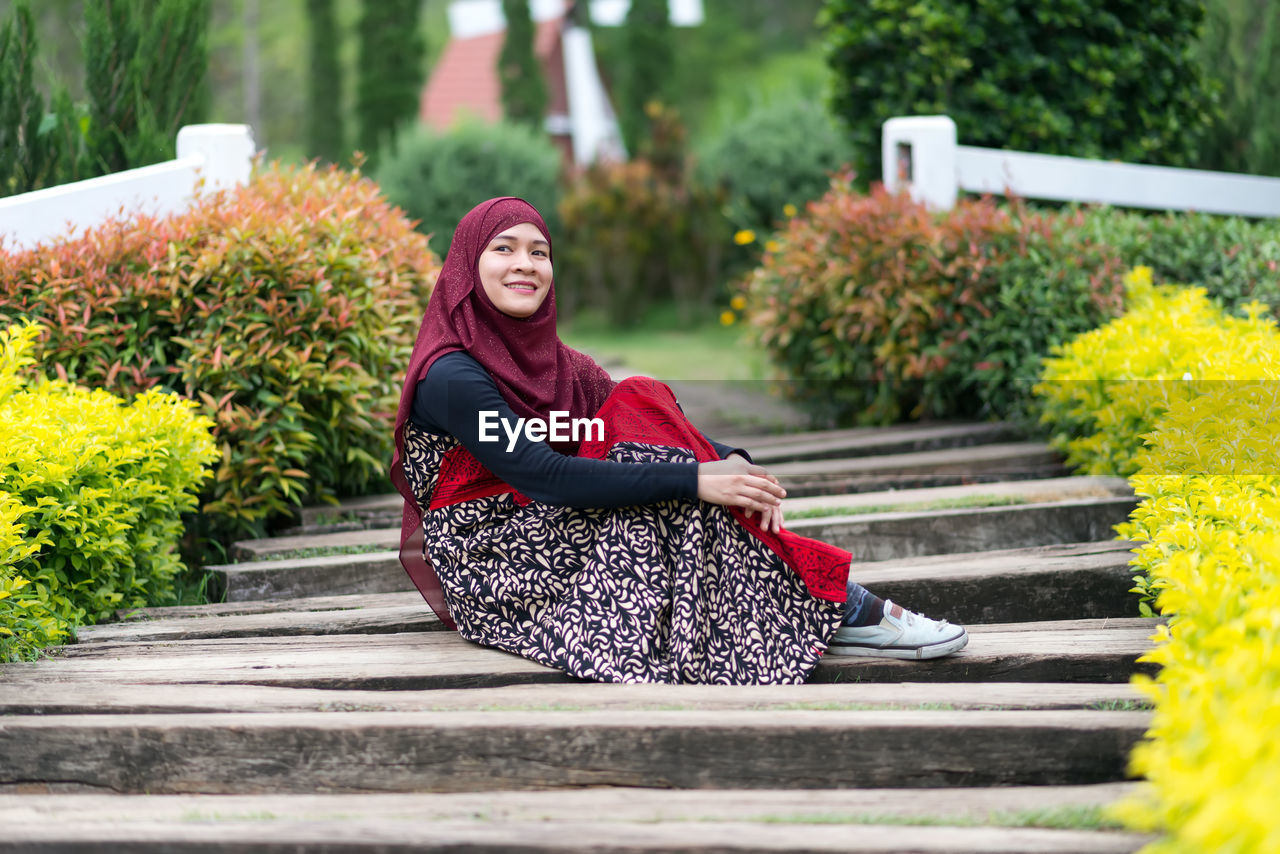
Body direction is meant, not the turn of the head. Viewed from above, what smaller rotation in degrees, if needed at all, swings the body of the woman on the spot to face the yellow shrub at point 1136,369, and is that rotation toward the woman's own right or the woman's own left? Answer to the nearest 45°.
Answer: approximately 45° to the woman's own left

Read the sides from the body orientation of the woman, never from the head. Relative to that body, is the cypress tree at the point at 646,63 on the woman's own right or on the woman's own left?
on the woman's own left

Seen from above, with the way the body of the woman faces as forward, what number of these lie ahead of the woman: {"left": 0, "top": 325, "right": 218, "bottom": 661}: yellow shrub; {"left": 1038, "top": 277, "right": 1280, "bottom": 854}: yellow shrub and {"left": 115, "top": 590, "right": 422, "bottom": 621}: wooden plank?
1

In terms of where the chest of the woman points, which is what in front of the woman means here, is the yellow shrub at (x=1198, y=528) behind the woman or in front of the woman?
in front

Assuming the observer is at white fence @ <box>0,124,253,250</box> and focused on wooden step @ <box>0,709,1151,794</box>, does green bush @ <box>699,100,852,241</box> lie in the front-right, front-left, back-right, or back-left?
back-left

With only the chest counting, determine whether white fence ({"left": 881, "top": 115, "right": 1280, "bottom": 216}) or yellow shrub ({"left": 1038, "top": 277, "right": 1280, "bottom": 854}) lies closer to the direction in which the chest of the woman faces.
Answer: the yellow shrub

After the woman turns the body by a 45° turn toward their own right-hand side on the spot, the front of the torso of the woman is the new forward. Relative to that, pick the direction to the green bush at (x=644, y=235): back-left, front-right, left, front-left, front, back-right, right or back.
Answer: back-left
